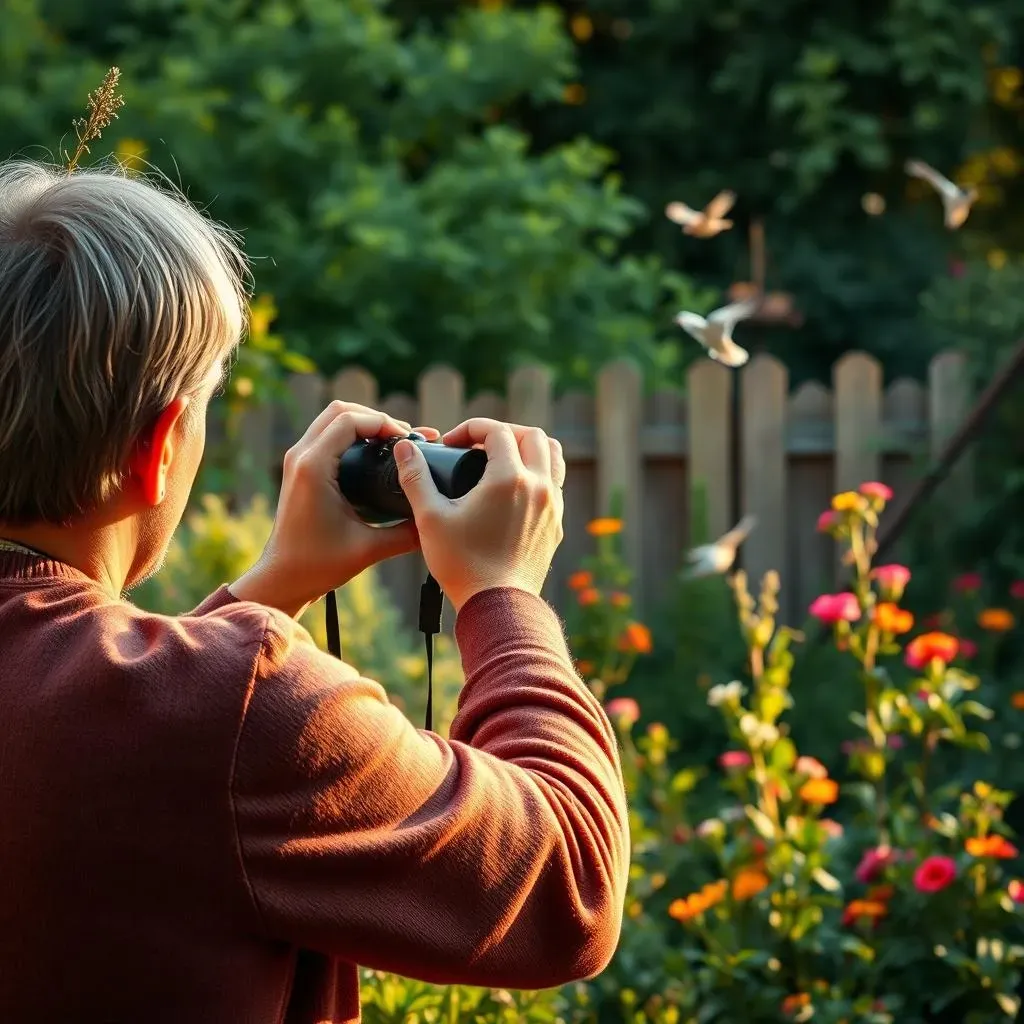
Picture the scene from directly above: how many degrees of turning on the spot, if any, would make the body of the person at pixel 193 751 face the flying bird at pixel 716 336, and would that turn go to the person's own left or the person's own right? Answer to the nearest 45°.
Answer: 0° — they already face it

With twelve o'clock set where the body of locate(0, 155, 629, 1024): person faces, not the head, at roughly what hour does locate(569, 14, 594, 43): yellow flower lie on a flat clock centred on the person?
The yellow flower is roughly at 11 o'clock from the person.

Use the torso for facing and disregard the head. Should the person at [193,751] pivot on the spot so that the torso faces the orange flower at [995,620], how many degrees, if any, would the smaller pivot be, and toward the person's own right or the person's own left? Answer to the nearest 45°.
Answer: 0° — they already face it

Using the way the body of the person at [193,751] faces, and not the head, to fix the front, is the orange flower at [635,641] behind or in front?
in front

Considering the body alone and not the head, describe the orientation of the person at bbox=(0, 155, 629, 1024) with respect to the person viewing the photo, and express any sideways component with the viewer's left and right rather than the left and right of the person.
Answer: facing away from the viewer and to the right of the viewer
